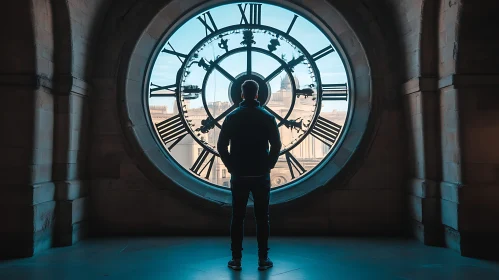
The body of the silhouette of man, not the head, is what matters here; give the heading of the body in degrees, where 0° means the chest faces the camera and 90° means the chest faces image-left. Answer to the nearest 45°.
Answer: approximately 180°
